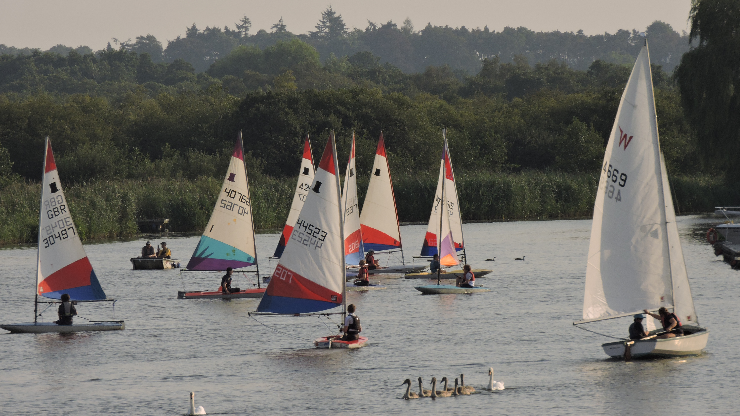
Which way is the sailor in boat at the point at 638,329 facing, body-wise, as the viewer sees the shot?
to the viewer's right

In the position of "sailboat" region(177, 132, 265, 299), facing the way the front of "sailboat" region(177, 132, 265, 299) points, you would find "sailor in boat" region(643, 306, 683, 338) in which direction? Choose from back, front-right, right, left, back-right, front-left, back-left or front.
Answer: front-right

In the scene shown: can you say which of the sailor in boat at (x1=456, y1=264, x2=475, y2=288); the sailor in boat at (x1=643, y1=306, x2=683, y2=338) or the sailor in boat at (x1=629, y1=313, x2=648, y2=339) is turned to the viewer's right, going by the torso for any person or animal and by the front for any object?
the sailor in boat at (x1=629, y1=313, x2=648, y2=339)

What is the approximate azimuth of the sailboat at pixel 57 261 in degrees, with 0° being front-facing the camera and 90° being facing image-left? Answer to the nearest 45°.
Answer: approximately 90°

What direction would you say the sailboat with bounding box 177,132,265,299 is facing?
to the viewer's right

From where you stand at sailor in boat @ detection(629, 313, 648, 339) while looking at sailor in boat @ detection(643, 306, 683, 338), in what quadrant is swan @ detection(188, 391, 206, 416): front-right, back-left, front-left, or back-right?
back-right

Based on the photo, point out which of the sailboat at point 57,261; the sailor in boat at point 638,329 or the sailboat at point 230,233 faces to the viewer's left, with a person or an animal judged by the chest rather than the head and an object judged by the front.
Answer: the sailboat at point 57,261

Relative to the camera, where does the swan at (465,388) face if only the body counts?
to the viewer's left

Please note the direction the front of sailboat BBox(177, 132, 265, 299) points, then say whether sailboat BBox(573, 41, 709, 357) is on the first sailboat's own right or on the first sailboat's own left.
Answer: on the first sailboat's own right

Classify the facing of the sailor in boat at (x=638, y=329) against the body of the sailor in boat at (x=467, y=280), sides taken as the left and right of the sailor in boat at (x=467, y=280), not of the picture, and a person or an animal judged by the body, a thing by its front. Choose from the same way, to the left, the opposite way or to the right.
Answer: the opposite way

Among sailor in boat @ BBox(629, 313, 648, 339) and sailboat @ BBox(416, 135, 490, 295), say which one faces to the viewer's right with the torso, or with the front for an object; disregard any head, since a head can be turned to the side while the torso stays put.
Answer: the sailor in boat
